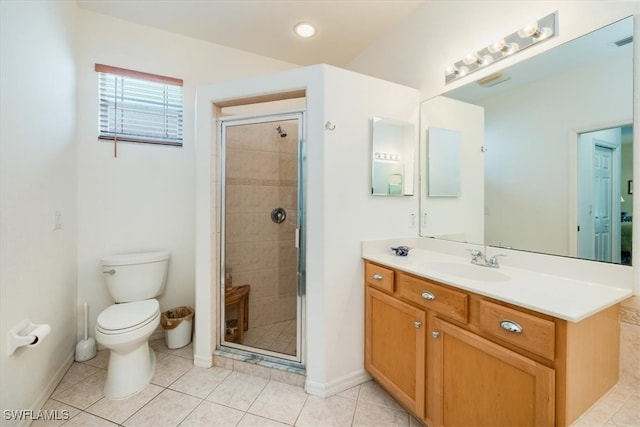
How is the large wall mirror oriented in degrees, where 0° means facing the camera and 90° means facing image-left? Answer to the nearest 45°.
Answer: approximately 45°

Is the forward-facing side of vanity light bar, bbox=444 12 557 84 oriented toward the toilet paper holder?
yes

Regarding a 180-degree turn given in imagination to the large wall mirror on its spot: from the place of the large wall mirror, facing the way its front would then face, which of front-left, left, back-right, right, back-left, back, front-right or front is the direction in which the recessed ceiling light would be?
back-left

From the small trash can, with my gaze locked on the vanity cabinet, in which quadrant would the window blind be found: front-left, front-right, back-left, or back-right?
back-right

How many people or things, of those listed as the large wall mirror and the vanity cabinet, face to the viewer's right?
0

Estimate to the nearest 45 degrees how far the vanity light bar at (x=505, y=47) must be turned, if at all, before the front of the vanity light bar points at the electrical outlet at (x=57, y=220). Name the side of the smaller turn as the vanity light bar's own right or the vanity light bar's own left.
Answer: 0° — it already faces it

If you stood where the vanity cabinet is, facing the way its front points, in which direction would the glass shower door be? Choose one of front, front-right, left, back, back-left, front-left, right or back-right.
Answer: front-right

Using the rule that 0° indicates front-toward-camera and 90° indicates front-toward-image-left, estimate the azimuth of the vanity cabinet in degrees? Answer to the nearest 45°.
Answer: approximately 45°

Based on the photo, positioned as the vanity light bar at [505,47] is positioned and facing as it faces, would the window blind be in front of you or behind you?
in front

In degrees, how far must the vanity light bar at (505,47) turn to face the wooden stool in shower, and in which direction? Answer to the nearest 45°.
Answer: approximately 45° to its right
